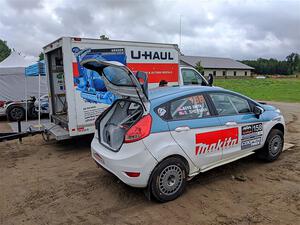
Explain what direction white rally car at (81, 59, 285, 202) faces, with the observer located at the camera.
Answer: facing away from the viewer and to the right of the viewer

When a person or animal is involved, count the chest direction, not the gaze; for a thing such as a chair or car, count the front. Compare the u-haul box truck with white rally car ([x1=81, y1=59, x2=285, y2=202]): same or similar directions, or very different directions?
same or similar directions

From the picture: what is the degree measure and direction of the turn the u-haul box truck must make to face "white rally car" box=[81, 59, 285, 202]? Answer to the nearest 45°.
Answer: approximately 90° to its right

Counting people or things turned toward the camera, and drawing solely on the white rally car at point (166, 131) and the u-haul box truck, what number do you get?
0

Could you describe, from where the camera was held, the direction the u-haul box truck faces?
facing away from the viewer and to the right of the viewer

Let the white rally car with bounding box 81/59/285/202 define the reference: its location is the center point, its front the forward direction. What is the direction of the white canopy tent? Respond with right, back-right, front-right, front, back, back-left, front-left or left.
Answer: left

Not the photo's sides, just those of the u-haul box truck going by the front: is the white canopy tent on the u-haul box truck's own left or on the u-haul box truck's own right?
on the u-haul box truck's own left

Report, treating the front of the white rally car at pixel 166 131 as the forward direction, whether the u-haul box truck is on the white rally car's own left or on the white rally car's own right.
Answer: on the white rally car's own left

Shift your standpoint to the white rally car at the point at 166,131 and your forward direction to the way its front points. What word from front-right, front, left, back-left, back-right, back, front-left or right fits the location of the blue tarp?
left
